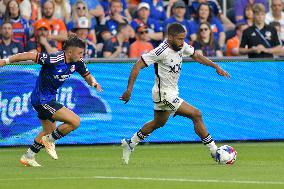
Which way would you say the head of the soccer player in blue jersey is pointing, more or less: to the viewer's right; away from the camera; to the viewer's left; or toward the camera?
to the viewer's right

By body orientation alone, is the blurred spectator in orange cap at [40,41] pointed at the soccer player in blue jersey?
yes

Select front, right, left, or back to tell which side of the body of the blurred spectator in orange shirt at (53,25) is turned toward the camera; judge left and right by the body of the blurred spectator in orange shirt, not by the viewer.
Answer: front

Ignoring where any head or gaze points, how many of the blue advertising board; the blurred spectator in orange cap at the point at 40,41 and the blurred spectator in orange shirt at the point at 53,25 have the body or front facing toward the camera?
3

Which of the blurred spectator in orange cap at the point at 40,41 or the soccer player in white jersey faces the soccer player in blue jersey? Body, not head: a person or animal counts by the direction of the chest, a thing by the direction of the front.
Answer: the blurred spectator in orange cap

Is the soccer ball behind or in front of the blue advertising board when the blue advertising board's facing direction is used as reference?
in front

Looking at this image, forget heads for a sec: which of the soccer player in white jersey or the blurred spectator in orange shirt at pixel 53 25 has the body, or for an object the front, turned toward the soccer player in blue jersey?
the blurred spectator in orange shirt

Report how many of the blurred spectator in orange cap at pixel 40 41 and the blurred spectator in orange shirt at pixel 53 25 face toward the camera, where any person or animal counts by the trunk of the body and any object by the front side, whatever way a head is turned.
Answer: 2

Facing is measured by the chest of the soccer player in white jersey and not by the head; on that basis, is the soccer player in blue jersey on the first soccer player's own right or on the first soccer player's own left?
on the first soccer player's own right

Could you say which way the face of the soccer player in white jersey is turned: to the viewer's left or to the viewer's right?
to the viewer's right

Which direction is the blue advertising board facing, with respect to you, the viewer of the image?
facing the viewer

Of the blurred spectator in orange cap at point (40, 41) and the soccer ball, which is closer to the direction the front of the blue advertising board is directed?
the soccer ball
